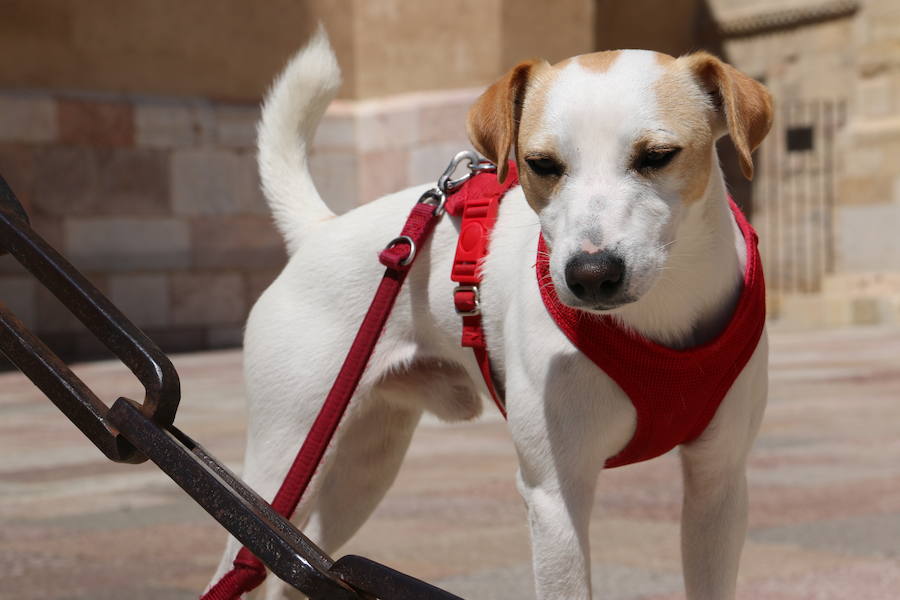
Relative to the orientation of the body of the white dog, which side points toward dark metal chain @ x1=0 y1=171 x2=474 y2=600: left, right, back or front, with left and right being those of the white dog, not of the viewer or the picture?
right

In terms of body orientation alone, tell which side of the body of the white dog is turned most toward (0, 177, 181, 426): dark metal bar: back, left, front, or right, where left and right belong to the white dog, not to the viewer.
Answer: right

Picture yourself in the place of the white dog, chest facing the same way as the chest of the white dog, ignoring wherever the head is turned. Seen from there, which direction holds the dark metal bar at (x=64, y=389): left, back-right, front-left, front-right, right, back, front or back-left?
right

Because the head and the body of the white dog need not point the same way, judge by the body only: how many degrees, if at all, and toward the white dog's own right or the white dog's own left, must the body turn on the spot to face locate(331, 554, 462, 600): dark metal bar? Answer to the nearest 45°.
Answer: approximately 45° to the white dog's own right

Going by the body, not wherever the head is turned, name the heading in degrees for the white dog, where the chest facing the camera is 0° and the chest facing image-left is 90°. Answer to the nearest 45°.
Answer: approximately 315°
